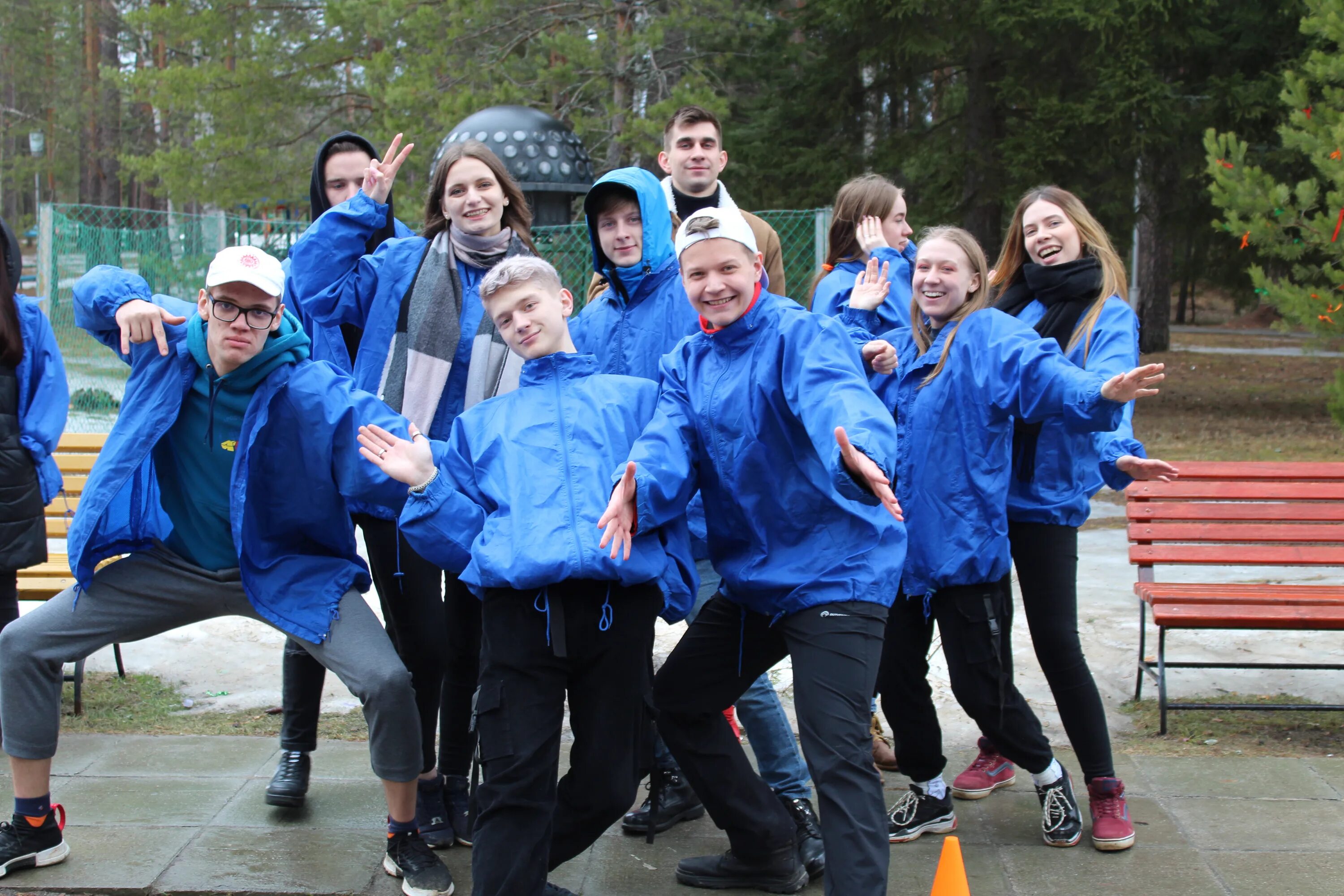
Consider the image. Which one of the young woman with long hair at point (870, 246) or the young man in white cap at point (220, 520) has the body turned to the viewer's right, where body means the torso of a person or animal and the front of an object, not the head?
the young woman with long hair

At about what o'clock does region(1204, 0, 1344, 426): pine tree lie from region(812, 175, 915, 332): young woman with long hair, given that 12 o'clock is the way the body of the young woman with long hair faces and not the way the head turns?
The pine tree is roughly at 10 o'clock from the young woman with long hair.

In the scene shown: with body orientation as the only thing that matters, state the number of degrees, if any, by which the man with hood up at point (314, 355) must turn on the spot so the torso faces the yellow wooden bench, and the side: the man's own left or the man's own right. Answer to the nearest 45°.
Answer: approximately 135° to the man's own right

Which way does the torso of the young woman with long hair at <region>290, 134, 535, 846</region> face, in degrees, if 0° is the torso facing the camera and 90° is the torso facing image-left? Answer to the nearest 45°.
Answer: approximately 0°

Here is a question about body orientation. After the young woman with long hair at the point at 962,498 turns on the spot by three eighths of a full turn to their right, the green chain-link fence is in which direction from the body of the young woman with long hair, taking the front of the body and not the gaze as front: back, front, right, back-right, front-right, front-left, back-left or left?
front-left

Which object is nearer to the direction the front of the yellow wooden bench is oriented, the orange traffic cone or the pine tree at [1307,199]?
the orange traffic cone

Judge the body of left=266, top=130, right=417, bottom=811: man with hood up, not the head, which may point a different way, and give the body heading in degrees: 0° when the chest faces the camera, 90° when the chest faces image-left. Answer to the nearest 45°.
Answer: approximately 0°

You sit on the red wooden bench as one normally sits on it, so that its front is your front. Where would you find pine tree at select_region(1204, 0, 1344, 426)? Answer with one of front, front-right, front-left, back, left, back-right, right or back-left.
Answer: back
